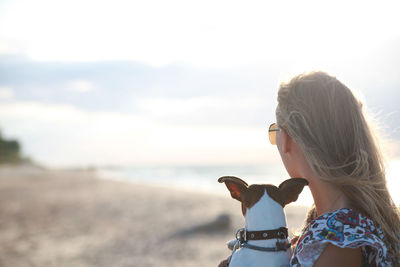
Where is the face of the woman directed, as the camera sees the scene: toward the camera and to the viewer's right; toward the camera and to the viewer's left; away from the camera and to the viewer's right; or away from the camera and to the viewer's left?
away from the camera and to the viewer's left

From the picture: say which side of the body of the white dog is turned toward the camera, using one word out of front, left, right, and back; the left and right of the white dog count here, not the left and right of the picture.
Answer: back

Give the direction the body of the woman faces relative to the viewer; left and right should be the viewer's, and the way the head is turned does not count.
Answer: facing away from the viewer and to the left of the viewer
